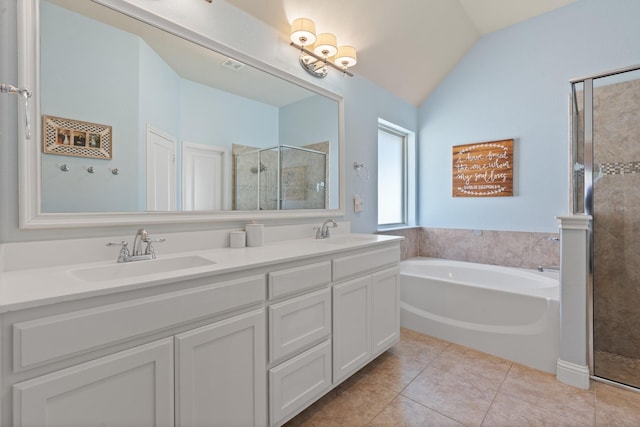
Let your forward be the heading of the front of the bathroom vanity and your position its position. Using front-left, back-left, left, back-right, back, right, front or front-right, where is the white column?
front-left

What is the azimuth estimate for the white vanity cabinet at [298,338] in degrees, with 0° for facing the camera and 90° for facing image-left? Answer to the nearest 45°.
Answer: approximately 315°

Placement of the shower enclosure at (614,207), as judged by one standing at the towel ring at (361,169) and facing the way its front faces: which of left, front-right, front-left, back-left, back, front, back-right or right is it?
front-left

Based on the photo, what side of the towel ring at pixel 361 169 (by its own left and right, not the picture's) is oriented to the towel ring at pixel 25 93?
right

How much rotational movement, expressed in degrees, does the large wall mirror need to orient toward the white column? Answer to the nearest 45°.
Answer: approximately 45° to its left

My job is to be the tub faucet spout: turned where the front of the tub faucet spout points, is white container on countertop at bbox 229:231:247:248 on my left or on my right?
on my left

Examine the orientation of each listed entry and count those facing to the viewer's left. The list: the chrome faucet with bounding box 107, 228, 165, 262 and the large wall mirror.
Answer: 0

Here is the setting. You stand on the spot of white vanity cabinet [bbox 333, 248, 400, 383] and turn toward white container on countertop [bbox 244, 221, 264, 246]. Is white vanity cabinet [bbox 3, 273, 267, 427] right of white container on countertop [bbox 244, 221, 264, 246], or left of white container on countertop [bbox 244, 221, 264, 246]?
left

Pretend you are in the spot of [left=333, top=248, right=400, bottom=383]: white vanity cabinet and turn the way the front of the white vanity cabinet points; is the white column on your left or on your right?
on your left

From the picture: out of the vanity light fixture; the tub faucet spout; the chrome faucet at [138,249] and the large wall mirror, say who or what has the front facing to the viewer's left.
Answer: the tub faucet spout
